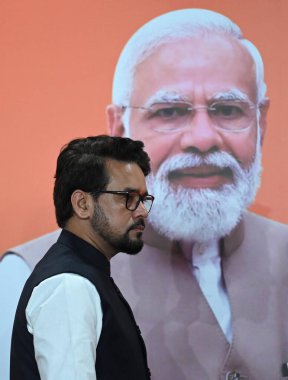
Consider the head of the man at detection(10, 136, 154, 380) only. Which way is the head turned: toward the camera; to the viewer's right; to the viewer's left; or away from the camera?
to the viewer's right

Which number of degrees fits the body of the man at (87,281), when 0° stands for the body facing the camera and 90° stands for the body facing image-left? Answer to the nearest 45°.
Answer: approximately 270°
